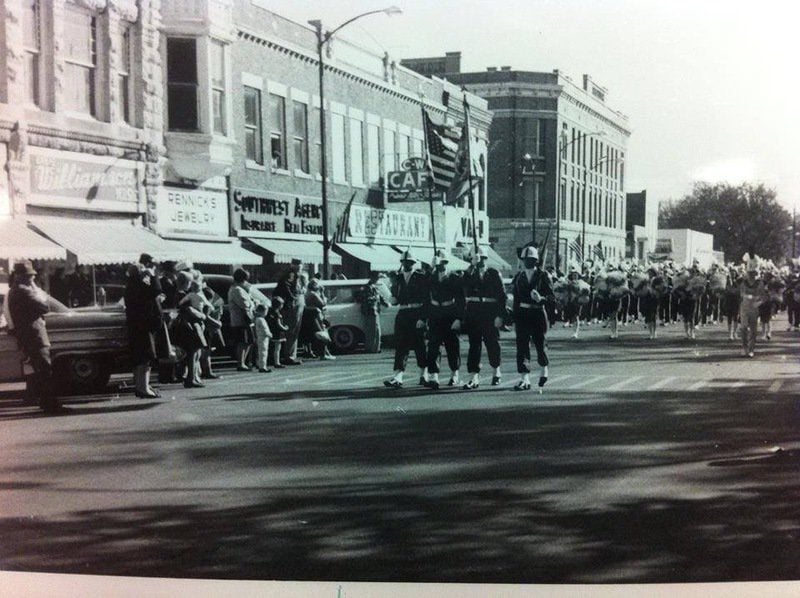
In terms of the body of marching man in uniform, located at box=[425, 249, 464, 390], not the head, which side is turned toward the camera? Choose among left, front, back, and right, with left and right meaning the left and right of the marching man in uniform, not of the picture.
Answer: front

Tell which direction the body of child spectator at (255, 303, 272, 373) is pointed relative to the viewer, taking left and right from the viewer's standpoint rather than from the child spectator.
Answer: facing to the right of the viewer

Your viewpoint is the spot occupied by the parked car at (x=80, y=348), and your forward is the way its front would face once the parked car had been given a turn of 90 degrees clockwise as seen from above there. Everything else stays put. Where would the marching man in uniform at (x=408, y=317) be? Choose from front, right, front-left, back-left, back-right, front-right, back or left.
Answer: right

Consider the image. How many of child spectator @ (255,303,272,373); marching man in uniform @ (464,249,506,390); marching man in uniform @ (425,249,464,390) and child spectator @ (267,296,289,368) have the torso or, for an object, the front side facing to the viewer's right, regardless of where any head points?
2

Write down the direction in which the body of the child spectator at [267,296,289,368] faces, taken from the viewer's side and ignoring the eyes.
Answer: to the viewer's right

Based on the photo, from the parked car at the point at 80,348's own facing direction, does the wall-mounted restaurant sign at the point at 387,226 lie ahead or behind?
behind

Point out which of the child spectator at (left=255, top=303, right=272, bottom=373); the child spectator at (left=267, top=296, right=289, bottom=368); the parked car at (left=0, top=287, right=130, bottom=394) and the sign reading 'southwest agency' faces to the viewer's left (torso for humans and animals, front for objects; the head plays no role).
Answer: the parked car

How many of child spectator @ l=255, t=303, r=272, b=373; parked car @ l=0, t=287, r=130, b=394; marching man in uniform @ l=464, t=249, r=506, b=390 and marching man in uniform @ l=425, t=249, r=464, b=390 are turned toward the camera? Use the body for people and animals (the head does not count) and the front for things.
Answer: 2

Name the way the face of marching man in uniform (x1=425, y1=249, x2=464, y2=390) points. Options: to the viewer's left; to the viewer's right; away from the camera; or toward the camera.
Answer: toward the camera

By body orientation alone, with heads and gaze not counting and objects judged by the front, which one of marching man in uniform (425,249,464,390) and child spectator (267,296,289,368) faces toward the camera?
the marching man in uniform

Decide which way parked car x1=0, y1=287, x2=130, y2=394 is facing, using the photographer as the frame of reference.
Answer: facing to the left of the viewer

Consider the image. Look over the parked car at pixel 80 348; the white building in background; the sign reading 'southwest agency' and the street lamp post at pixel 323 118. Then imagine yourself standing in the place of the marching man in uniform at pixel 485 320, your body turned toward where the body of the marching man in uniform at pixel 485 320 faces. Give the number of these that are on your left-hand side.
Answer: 0

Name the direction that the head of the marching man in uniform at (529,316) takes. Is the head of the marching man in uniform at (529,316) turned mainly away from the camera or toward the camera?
toward the camera
